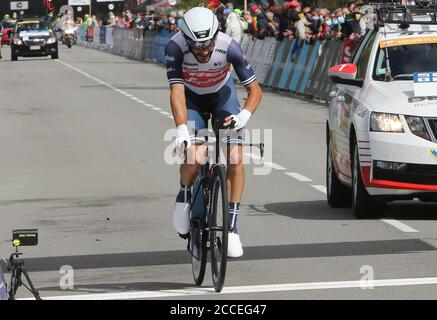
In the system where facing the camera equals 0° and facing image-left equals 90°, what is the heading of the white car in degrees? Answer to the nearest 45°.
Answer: approximately 0°

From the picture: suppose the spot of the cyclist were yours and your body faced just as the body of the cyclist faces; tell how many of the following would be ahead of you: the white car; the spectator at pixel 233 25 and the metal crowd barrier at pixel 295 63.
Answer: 0

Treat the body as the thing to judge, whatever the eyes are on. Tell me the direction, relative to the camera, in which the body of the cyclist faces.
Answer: toward the camera

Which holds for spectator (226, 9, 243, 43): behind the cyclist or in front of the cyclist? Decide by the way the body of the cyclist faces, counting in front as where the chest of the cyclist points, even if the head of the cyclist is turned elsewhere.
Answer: behind

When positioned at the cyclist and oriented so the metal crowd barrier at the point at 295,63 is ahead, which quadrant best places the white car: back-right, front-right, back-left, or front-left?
front-right

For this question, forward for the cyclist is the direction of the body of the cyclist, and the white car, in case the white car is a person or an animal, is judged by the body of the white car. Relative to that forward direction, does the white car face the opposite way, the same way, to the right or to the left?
the same way

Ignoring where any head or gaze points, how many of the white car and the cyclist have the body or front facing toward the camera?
2

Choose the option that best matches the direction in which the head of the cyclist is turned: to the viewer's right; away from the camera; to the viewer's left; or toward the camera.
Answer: toward the camera

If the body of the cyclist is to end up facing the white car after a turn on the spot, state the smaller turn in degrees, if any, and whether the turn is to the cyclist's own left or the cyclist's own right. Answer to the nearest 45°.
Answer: approximately 135° to the cyclist's own left

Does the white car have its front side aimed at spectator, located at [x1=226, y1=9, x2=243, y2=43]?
no
